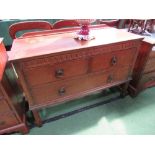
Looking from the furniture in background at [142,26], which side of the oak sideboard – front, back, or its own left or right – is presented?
left

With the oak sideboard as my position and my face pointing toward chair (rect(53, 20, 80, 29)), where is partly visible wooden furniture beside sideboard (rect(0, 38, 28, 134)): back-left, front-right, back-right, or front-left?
back-left

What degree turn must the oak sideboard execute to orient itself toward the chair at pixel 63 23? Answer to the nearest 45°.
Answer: approximately 135° to its left

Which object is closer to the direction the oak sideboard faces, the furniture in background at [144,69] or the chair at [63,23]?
the furniture in background

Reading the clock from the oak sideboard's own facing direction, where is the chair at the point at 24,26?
The chair is roughly at 6 o'clock from the oak sideboard.

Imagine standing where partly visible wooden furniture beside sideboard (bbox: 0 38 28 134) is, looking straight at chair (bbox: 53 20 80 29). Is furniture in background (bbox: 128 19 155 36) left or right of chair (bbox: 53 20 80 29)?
right

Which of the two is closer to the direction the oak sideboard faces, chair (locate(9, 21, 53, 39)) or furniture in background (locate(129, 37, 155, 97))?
the furniture in background

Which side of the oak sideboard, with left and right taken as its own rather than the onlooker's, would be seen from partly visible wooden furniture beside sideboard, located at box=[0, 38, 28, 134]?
right

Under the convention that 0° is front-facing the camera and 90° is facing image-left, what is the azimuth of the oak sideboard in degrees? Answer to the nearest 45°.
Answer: approximately 315°

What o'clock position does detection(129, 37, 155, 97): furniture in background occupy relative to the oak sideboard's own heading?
The furniture in background is roughly at 10 o'clock from the oak sideboard.

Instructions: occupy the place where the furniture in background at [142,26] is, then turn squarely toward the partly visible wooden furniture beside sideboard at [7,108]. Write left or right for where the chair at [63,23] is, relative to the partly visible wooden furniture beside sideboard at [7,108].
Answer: right
